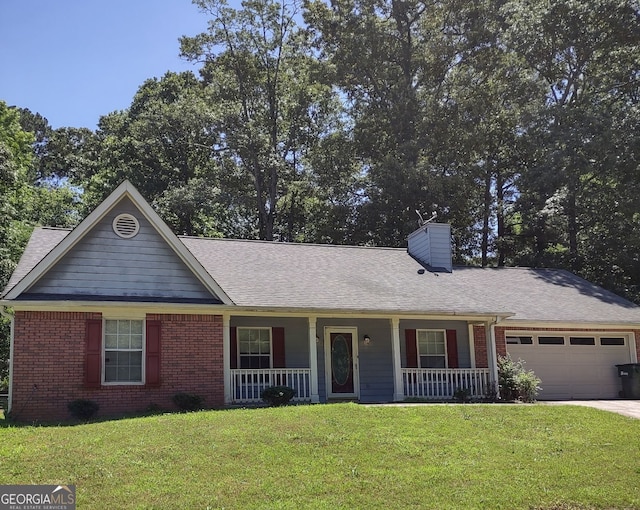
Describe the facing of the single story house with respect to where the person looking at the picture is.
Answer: facing the viewer

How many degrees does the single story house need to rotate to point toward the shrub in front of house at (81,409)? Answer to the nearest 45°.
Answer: approximately 45° to its right
